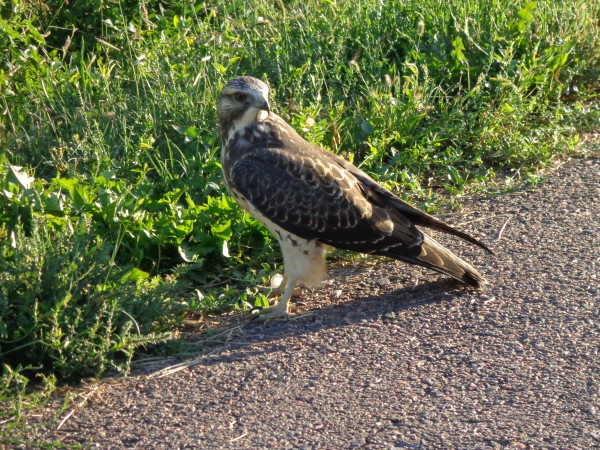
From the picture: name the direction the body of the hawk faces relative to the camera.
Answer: to the viewer's left
